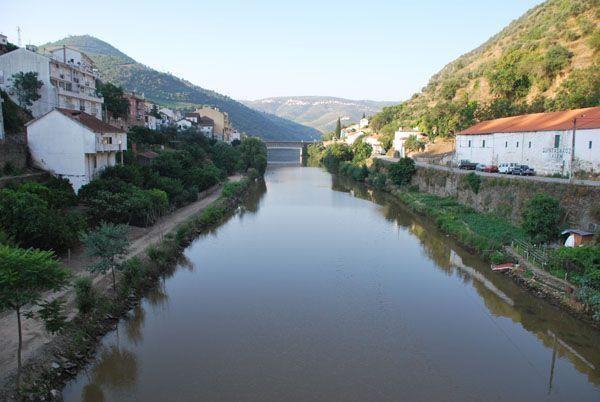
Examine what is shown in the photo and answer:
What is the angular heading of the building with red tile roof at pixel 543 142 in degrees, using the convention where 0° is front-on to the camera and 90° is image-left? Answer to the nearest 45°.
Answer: approximately 45°

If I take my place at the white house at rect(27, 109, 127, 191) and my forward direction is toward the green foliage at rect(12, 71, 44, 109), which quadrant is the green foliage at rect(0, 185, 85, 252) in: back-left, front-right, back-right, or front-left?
back-left

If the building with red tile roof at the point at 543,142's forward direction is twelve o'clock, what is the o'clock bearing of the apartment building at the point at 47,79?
The apartment building is roughly at 1 o'clock from the building with red tile roof.

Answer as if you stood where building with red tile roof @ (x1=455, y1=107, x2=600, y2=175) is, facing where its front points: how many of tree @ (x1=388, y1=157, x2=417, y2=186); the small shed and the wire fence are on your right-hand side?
1

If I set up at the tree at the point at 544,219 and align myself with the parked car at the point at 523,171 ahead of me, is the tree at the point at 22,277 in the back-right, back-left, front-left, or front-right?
back-left

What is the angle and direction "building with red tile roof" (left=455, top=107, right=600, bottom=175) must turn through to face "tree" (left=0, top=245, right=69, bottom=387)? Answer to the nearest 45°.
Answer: approximately 45° to its left

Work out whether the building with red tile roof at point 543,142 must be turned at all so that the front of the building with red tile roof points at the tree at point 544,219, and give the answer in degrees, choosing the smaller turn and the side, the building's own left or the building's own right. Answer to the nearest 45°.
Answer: approximately 45° to the building's own left

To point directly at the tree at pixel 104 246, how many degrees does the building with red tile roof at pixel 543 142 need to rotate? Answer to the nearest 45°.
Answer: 0° — it already faces it

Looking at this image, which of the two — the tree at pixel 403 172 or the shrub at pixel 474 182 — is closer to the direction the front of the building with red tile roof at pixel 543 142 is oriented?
the shrub

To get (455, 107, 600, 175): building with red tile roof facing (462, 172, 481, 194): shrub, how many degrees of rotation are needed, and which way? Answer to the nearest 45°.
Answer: approximately 45° to its right
